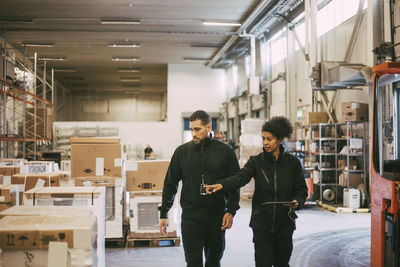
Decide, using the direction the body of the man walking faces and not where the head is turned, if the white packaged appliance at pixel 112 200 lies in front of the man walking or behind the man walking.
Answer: behind

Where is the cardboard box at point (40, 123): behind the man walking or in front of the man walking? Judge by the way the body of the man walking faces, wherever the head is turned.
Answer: behind

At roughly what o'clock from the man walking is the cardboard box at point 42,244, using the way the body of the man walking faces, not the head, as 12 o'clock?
The cardboard box is roughly at 1 o'clock from the man walking.

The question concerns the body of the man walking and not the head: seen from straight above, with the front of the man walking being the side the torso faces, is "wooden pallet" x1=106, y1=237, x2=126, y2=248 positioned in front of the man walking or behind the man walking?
behind

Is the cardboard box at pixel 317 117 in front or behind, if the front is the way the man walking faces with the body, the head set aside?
behind

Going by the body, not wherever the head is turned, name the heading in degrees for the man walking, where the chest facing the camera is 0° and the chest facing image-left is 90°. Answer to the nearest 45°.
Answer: approximately 0°

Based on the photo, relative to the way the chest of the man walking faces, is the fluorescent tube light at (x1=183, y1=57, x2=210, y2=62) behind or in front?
behind

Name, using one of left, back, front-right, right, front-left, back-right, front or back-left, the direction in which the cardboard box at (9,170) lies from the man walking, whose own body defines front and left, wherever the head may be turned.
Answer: back-right

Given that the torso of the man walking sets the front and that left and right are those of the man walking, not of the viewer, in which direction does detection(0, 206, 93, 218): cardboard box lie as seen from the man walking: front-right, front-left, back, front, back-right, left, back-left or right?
front-right
